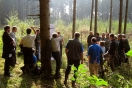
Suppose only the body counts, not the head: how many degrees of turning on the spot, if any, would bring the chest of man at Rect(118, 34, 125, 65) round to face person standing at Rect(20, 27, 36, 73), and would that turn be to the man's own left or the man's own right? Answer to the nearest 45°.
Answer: approximately 45° to the man's own left

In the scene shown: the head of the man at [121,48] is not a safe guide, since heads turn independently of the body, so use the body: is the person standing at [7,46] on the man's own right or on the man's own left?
on the man's own left

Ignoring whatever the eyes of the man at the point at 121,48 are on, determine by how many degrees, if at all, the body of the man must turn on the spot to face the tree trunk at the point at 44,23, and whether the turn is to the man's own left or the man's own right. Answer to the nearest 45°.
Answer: approximately 45° to the man's own left

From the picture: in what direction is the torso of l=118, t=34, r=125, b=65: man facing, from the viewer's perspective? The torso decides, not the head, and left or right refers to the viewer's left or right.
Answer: facing to the left of the viewer
